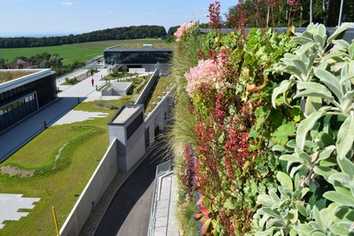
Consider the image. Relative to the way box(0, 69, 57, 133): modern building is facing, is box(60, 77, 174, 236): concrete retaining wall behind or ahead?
ahead

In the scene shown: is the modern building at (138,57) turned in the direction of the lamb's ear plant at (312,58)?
yes

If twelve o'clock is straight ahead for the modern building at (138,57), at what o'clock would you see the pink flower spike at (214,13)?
The pink flower spike is roughly at 12 o'clock from the modern building.

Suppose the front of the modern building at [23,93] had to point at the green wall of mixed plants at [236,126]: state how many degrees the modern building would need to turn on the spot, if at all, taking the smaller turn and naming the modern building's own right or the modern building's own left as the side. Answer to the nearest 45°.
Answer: approximately 45° to the modern building's own right

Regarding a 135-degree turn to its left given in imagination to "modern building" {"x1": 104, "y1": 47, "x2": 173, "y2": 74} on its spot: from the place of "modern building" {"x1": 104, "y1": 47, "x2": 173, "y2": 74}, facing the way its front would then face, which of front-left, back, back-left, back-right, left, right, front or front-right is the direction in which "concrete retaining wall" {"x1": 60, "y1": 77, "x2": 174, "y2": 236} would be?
back-right

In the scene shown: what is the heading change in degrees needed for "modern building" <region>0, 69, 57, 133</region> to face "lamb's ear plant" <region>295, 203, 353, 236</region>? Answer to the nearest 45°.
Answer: approximately 45° to its right

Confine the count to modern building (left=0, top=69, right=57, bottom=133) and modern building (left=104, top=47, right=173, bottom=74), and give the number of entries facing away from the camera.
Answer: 0

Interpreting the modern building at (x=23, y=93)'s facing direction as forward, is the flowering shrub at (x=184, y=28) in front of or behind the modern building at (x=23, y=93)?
in front

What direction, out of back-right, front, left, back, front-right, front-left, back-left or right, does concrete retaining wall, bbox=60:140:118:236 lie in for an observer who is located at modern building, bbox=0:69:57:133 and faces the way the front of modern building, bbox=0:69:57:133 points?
front-right

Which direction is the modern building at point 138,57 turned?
toward the camera

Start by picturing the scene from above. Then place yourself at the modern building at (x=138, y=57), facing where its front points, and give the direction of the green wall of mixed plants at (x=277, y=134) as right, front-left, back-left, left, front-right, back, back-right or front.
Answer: front

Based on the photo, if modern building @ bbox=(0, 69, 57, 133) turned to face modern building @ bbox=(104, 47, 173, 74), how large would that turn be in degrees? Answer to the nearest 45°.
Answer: approximately 90° to its left

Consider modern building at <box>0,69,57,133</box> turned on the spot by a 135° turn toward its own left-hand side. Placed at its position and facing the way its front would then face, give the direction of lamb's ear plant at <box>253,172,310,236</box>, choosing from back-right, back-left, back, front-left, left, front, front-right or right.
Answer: back

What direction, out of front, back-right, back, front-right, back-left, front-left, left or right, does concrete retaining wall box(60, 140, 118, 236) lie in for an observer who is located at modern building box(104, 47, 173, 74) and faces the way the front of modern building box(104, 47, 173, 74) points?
front

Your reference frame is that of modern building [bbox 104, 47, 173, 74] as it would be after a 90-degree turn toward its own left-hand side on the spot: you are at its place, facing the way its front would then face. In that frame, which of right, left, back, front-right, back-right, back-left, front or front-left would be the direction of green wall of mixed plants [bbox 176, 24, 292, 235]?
right

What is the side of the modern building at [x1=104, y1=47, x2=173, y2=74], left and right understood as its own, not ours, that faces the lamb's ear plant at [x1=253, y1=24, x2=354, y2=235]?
front
